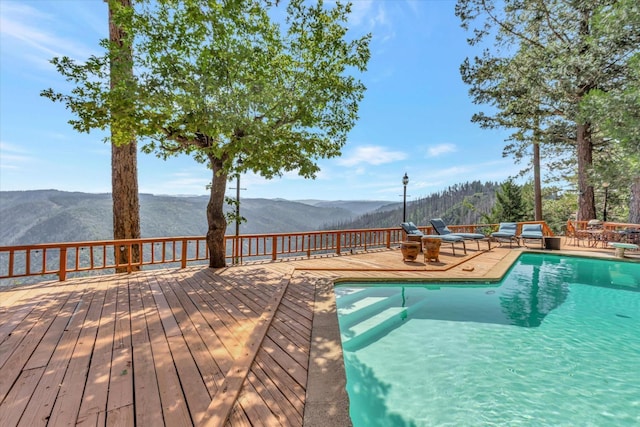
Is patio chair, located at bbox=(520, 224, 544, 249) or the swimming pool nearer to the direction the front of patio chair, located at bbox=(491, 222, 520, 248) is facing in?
the swimming pool

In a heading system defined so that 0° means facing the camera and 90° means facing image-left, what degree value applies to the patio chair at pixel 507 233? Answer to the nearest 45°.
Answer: approximately 45°

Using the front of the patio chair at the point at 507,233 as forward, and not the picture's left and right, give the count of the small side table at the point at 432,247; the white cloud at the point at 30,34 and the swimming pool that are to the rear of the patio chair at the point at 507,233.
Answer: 0

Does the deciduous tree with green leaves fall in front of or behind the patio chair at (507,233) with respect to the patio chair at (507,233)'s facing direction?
in front

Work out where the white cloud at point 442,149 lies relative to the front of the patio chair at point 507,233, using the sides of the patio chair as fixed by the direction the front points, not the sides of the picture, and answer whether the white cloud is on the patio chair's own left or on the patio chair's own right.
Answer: on the patio chair's own right

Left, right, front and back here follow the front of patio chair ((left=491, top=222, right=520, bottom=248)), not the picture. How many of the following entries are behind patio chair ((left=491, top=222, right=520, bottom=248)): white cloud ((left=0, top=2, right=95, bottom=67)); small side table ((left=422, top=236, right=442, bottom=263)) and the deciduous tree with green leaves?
0

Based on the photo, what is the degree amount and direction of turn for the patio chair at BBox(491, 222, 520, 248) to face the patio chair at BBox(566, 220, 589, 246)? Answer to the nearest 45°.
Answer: approximately 180°

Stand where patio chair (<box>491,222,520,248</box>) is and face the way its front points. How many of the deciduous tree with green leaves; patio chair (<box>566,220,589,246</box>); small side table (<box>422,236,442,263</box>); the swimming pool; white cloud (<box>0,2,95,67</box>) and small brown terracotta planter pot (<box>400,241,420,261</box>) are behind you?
1

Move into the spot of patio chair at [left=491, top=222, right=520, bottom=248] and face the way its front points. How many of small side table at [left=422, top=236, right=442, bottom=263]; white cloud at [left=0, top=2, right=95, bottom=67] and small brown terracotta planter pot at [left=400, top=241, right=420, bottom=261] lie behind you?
0
